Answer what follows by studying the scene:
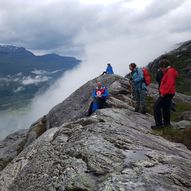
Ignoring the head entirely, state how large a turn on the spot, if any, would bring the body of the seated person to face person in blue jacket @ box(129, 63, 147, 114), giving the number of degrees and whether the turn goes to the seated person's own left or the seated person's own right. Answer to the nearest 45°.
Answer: approximately 90° to the seated person's own left

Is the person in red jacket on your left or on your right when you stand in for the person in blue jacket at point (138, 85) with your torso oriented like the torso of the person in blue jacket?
on your left

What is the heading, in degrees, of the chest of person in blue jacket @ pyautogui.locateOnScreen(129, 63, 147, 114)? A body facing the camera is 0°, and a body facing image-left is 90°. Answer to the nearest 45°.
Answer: approximately 45°

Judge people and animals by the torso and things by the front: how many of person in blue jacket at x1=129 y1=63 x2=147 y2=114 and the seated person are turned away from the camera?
0

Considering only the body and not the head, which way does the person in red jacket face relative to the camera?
to the viewer's left
